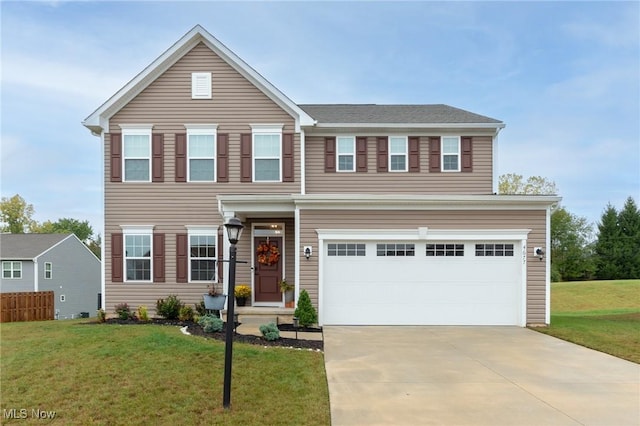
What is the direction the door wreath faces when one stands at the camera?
facing the viewer

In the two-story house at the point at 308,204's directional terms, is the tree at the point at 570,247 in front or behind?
behind

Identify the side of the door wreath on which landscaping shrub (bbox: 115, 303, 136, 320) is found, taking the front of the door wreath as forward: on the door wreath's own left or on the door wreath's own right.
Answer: on the door wreath's own right

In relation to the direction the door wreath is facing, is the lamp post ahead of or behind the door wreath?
ahead

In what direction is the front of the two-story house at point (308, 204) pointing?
toward the camera

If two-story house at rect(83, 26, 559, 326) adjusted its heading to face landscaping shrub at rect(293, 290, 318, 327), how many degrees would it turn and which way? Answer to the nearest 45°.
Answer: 0° — it already faces it

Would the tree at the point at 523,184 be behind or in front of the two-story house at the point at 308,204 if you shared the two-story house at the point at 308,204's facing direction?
behind

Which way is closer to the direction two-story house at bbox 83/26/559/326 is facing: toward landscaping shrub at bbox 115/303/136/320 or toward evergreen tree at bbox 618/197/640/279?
the landscaping shrub

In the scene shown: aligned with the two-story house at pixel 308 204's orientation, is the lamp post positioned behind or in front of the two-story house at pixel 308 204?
in front
